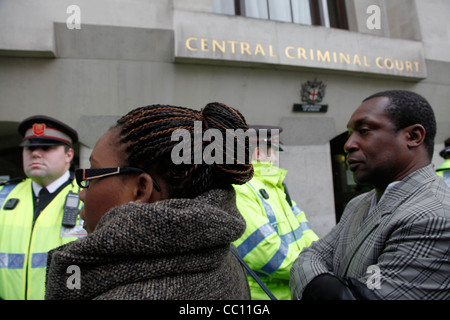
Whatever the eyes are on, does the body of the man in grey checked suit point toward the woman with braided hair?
yes

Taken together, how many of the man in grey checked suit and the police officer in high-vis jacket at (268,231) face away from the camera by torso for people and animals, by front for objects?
0

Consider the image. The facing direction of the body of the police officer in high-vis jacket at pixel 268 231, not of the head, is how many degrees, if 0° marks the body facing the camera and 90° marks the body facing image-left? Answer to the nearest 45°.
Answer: approximately 315°

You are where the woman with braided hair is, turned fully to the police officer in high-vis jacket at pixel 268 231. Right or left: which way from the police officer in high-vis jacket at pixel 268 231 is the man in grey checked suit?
right

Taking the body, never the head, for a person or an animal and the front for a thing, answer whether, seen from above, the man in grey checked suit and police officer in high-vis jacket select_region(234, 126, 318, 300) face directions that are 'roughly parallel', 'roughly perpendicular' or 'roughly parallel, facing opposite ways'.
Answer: roughly perpendicular

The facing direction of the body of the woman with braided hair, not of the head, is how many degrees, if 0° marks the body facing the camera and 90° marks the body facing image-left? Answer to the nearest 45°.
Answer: approximately 135°

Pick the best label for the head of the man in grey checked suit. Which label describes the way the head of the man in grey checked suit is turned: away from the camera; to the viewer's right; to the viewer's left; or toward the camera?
to the viewer's left

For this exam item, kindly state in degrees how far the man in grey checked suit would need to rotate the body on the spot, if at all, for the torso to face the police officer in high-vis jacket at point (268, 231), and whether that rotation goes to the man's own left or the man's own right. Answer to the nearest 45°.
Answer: approximately 90° to the man's own right

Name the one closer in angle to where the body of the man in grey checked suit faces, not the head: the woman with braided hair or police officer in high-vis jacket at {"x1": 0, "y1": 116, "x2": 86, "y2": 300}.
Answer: the woman with braided hair

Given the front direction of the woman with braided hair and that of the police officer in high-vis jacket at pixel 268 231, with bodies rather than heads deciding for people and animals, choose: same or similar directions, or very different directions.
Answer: very different directions

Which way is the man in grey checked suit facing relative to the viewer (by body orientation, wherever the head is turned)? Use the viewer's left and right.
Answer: facing the viewer and to the left of the viewer

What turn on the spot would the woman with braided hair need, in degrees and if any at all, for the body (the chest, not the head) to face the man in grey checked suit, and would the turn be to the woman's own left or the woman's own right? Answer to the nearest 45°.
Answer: approximately 135° to the woman's own right
